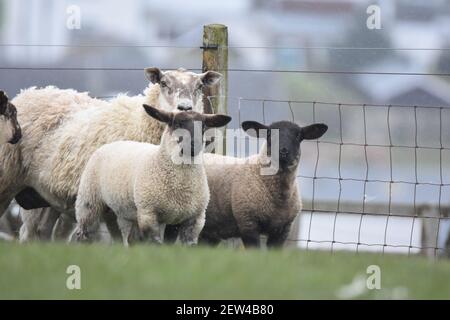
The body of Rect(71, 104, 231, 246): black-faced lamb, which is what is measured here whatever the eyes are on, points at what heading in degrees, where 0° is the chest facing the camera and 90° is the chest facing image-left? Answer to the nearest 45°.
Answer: approximately 315°

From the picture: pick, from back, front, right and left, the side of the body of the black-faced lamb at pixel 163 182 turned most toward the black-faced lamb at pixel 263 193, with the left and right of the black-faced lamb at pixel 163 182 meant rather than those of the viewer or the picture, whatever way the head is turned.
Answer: left

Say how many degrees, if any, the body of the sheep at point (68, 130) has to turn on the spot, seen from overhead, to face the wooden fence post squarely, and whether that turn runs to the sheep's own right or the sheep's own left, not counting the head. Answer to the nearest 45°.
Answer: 0° — it already faces it

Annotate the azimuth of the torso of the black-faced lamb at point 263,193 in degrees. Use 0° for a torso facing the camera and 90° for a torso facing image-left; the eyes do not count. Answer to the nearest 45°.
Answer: approximately 315°

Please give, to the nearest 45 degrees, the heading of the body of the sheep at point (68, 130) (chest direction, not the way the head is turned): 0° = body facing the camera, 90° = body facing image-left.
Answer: approximately 270°
